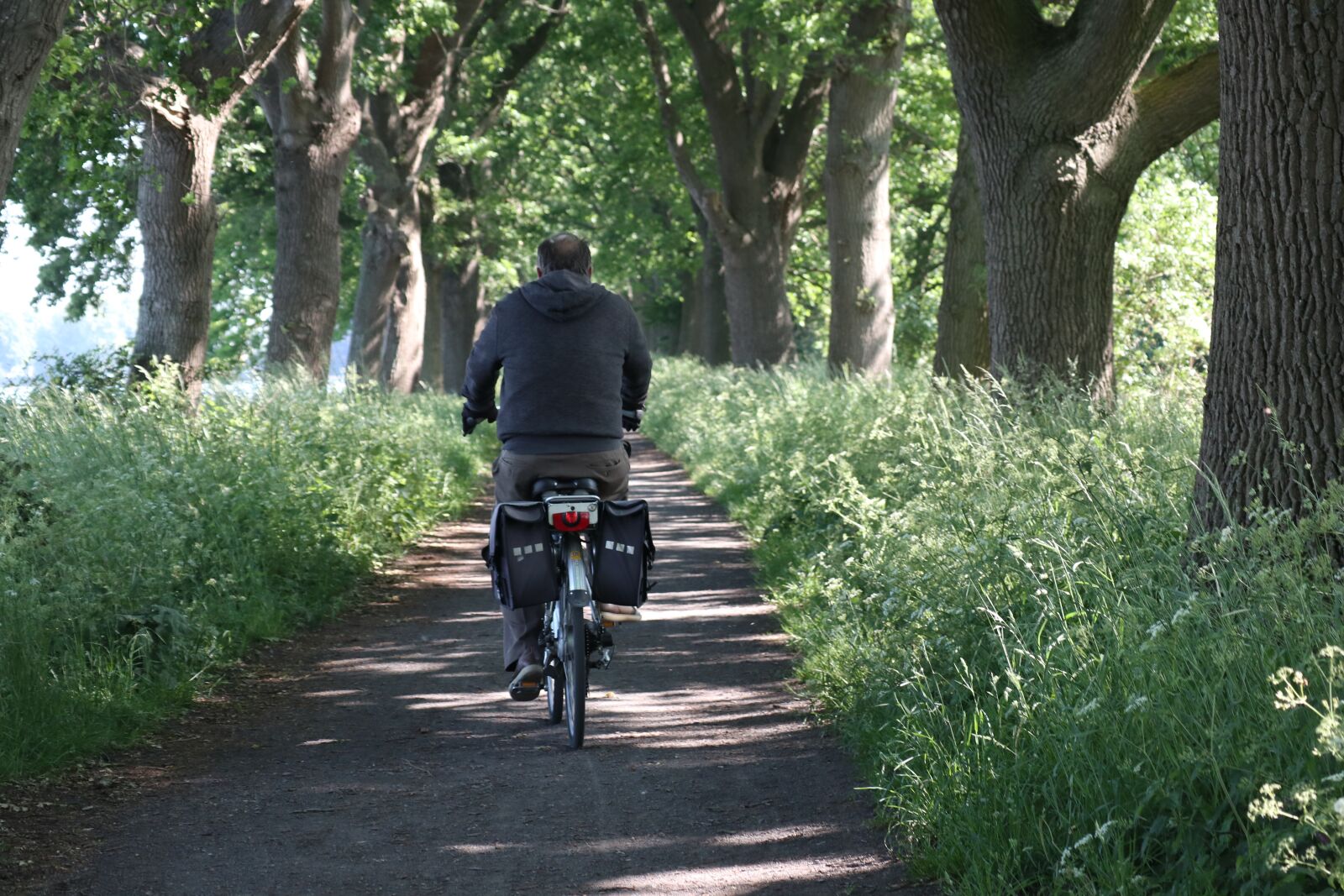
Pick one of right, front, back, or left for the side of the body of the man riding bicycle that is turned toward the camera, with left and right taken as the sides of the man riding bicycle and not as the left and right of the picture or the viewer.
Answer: back

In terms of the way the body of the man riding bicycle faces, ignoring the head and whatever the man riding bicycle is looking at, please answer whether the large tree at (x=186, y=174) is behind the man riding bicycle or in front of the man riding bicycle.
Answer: in front

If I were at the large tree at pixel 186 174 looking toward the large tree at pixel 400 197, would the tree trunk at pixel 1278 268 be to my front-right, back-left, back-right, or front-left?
back-right

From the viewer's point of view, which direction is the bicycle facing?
away from the camera

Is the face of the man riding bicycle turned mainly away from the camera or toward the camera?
away from the camera

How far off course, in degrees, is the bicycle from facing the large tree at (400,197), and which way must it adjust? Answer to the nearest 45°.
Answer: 0° — it already faces it

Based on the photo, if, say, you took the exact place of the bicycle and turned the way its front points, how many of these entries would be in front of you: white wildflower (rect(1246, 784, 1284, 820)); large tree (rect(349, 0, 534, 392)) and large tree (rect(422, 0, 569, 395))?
2

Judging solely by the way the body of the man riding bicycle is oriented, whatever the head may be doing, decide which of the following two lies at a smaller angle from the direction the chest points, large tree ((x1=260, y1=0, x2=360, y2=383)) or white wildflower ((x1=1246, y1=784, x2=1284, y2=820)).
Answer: the large tree

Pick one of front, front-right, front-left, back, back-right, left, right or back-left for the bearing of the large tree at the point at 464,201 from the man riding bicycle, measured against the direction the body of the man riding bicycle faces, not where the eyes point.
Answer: front

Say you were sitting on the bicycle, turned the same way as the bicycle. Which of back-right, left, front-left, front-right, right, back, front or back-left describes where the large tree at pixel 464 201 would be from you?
front

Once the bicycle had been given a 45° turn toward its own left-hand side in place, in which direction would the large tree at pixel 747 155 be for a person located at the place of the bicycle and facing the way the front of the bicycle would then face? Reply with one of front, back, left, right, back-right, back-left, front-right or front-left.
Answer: front-right

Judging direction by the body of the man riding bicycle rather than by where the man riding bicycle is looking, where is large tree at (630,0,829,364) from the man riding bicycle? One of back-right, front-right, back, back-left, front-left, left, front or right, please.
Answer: front

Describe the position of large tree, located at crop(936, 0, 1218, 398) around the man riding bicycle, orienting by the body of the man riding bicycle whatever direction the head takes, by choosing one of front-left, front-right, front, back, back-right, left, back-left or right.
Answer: front-right

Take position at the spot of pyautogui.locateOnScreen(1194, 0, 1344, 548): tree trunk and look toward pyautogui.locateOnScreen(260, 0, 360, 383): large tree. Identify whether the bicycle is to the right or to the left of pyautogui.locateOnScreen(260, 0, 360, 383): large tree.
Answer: left

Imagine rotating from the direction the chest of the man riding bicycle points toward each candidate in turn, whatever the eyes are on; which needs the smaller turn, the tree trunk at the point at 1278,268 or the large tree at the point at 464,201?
the large tree

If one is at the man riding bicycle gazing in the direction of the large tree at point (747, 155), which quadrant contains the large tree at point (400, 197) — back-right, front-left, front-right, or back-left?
front-left

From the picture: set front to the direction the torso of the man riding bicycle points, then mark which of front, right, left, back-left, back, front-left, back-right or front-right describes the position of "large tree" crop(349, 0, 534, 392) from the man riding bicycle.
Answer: front

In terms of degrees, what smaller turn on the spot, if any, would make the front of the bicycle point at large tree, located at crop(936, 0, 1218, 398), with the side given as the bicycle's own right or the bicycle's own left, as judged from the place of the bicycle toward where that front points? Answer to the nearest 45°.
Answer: approximately 45° to the bicycle's own right
